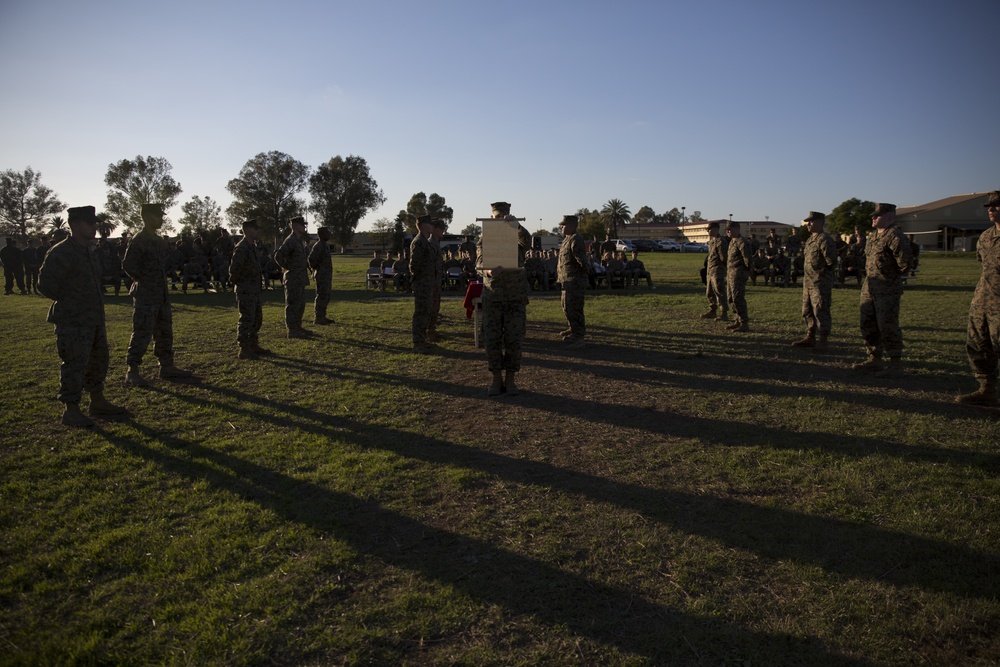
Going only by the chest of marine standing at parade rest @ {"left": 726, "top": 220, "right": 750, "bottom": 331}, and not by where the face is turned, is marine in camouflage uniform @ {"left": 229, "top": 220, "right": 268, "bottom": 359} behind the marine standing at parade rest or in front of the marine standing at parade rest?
in front

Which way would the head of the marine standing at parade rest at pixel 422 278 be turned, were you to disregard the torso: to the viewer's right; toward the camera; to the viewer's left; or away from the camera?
to the viewer's right

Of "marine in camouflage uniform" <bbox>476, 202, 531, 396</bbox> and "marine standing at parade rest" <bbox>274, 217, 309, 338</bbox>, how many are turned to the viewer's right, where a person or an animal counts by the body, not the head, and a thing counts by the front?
1

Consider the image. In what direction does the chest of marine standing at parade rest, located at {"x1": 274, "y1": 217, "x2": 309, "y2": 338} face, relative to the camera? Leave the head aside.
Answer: to the viewer's right

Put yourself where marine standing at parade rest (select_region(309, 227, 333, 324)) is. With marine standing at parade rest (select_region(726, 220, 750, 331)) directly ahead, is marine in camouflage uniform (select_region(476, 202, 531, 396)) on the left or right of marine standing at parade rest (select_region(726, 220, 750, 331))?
right

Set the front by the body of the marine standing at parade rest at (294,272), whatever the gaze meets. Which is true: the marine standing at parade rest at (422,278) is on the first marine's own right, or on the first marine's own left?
on the first marine's own right

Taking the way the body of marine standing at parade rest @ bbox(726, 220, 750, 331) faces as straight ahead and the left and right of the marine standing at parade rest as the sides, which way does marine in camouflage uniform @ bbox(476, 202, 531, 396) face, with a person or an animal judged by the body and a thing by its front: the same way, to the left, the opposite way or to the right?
to the left

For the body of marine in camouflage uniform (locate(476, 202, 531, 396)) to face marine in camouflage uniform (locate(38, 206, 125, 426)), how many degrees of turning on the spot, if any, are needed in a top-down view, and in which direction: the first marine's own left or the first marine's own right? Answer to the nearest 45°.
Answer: approximately 90° to the first marine's own right

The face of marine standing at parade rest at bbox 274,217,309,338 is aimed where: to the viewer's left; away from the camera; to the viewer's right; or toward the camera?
to the viewer's right

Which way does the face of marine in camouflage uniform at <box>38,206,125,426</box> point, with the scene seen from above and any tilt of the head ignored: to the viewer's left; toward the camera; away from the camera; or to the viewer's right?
to the viewer's right

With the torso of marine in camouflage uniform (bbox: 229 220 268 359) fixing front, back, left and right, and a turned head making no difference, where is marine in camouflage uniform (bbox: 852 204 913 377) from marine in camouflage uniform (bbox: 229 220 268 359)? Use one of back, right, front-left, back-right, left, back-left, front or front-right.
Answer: front-right
